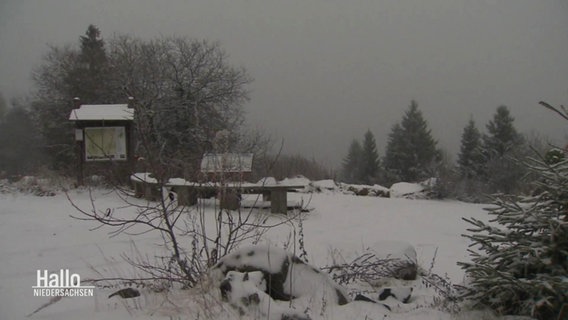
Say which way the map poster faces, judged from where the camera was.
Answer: facing the viewer

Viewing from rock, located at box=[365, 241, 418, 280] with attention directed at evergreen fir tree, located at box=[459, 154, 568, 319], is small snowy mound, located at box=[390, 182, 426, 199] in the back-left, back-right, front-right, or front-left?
back-left

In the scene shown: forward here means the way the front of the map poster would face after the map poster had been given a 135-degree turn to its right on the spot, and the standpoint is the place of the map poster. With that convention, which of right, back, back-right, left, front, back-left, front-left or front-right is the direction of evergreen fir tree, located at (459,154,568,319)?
back-left

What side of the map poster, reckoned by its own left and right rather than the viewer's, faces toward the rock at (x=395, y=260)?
front

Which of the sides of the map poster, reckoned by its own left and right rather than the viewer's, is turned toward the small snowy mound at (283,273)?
front

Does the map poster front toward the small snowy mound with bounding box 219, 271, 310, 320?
yes

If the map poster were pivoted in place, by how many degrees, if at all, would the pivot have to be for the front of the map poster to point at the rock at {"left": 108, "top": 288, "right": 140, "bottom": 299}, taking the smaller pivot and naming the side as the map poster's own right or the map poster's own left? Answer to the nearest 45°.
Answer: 0° — it already faces it

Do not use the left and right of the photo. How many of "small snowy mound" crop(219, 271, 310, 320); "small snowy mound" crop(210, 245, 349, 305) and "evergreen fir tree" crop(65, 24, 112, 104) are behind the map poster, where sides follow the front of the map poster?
1

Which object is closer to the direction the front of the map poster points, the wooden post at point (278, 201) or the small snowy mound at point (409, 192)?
the wooden post

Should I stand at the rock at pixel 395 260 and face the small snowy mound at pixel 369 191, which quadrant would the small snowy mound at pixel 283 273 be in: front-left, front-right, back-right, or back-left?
back-left

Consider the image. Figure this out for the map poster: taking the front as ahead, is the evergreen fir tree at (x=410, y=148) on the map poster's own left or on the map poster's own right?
on the map poster's own left

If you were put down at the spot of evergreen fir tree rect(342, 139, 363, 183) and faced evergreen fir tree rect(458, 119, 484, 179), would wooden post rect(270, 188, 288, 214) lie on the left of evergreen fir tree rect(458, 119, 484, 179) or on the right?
right
